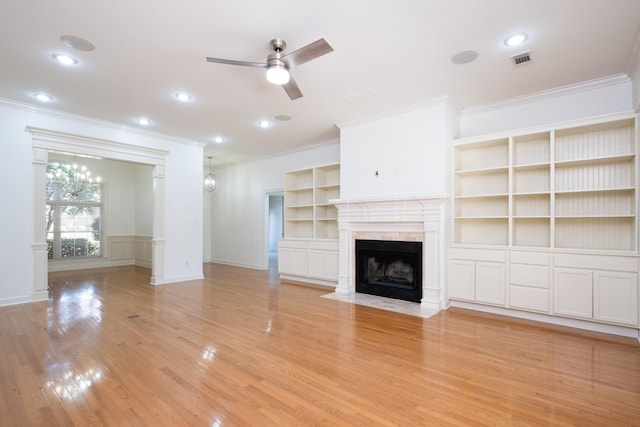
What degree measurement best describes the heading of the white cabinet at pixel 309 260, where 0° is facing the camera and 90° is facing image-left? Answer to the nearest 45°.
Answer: approximately 45°

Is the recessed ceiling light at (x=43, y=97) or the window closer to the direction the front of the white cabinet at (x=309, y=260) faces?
the recessed ceiling light

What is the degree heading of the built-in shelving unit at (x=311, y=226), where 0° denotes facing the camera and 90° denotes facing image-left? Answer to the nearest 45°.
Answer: approximately 45°

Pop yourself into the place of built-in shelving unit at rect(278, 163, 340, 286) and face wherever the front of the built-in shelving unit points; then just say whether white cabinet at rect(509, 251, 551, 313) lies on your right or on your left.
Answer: on your left

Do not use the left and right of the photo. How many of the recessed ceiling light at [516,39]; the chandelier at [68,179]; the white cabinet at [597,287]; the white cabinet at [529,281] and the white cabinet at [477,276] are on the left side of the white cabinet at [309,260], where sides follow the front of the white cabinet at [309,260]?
4

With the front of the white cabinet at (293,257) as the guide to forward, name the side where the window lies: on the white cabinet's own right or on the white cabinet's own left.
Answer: on the white cabinet's own right

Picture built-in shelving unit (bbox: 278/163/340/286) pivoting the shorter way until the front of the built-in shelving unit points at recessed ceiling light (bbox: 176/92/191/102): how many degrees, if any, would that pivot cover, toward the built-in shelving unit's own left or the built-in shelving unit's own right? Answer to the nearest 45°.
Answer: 0° — it already faces it

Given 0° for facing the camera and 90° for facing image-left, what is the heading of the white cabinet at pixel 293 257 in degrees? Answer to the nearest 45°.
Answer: approximately 45°

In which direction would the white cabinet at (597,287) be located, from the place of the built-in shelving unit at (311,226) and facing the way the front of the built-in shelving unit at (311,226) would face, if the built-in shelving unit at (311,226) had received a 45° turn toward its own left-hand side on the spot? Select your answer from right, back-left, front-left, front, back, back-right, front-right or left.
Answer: front-left

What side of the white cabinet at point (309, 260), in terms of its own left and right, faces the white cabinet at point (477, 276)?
left

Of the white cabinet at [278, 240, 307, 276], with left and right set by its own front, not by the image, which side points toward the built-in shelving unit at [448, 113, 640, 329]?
left

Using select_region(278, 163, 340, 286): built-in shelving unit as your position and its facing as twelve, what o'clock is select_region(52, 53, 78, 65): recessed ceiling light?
The recessed ceiling light is roughly at 12 o'clock from the built-in shelving unit.
